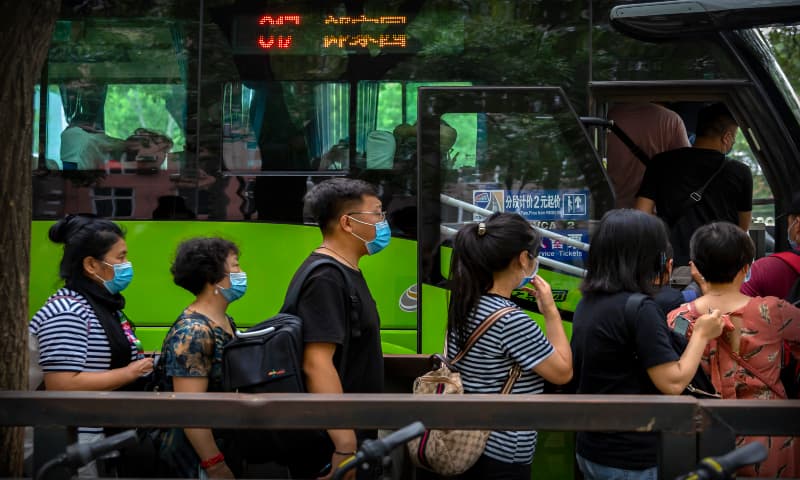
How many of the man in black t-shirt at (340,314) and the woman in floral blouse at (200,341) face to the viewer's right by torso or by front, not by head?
2

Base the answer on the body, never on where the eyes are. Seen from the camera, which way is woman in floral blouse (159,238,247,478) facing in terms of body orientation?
to the viewer's right

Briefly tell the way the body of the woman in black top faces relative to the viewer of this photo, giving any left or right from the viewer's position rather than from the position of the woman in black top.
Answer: facing away from the viewer and to the right of the viewer

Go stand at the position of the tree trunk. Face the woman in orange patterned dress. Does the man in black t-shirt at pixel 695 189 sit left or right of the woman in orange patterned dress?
left

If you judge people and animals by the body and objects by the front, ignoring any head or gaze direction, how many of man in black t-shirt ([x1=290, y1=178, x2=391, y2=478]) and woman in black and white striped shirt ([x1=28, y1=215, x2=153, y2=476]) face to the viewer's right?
2

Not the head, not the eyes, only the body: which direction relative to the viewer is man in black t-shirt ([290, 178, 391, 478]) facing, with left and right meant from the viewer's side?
facing to the right of the viewer

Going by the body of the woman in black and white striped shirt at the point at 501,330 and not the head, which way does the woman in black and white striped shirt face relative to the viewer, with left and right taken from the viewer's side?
facing away from the viewer and to the right of the viewer

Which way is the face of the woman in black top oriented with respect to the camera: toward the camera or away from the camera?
away from the camera

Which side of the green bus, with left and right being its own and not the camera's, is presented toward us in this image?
right

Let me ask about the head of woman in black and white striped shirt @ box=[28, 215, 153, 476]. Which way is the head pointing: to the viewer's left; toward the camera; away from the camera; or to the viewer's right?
to the viewer's right
